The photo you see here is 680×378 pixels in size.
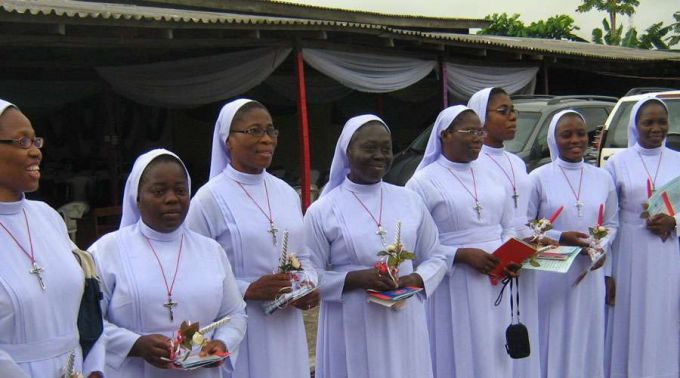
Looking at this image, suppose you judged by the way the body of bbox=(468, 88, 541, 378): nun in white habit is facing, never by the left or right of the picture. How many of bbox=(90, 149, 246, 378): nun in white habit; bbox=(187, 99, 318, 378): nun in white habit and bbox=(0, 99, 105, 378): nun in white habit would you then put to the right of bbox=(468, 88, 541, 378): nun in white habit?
3

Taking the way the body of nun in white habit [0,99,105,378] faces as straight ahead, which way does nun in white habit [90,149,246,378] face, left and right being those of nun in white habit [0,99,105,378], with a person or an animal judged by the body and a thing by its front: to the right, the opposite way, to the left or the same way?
the same way

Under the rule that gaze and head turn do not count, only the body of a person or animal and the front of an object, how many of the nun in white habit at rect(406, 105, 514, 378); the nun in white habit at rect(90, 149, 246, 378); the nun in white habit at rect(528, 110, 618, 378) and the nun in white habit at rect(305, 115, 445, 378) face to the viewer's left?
0

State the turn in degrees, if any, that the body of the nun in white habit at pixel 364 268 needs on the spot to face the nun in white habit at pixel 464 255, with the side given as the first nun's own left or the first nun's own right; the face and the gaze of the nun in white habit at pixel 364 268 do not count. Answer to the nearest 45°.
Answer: approximately 90° to the first nun's own left

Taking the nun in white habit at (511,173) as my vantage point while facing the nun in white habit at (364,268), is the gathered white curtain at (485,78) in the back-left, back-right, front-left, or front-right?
back-right

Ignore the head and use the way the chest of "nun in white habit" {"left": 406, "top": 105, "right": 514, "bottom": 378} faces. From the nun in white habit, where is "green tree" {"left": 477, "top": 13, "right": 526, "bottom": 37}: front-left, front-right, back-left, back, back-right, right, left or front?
back-left

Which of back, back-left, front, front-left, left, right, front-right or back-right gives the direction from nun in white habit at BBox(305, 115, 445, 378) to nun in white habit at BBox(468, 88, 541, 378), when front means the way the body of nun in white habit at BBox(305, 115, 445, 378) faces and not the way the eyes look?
left

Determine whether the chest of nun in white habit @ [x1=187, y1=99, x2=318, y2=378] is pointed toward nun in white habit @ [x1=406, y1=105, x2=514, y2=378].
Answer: no

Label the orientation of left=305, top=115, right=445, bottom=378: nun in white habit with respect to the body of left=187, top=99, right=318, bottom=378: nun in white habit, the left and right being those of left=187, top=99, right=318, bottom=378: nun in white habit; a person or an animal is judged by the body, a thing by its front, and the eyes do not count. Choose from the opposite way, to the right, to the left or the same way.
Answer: the same way

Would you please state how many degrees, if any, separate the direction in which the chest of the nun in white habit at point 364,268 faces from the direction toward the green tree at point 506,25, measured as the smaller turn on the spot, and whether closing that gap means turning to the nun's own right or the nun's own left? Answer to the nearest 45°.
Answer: approximately 135° to the nun's own left

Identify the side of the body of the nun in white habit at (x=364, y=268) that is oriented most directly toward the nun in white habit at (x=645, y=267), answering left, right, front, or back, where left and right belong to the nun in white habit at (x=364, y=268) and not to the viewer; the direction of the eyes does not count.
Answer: left

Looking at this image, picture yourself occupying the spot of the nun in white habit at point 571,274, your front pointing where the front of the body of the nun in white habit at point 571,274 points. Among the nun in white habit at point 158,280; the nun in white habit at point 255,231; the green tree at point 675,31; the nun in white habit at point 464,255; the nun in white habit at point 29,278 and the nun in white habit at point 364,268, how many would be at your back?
1

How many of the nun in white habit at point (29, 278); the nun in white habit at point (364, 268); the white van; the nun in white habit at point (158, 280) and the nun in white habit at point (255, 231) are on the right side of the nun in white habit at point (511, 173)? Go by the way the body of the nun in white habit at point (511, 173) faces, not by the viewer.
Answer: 4

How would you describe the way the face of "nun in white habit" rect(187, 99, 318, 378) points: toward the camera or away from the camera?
toward the camera

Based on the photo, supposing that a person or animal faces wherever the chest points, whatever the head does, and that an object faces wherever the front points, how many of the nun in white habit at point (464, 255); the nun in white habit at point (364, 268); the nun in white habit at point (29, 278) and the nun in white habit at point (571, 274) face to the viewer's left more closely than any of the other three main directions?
0

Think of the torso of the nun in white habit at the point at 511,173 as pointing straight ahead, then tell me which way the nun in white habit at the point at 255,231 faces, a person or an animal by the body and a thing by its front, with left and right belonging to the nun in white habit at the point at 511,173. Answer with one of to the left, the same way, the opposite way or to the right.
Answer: the same way

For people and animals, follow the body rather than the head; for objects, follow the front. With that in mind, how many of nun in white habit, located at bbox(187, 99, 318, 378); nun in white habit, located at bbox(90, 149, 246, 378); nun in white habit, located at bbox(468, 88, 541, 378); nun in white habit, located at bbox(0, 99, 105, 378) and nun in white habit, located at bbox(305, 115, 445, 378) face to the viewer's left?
0

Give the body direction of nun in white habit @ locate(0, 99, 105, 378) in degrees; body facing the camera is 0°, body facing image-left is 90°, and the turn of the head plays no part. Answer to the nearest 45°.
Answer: approximately 315°

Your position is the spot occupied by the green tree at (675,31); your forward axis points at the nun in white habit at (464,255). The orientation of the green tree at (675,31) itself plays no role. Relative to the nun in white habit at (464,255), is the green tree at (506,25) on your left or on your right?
right
